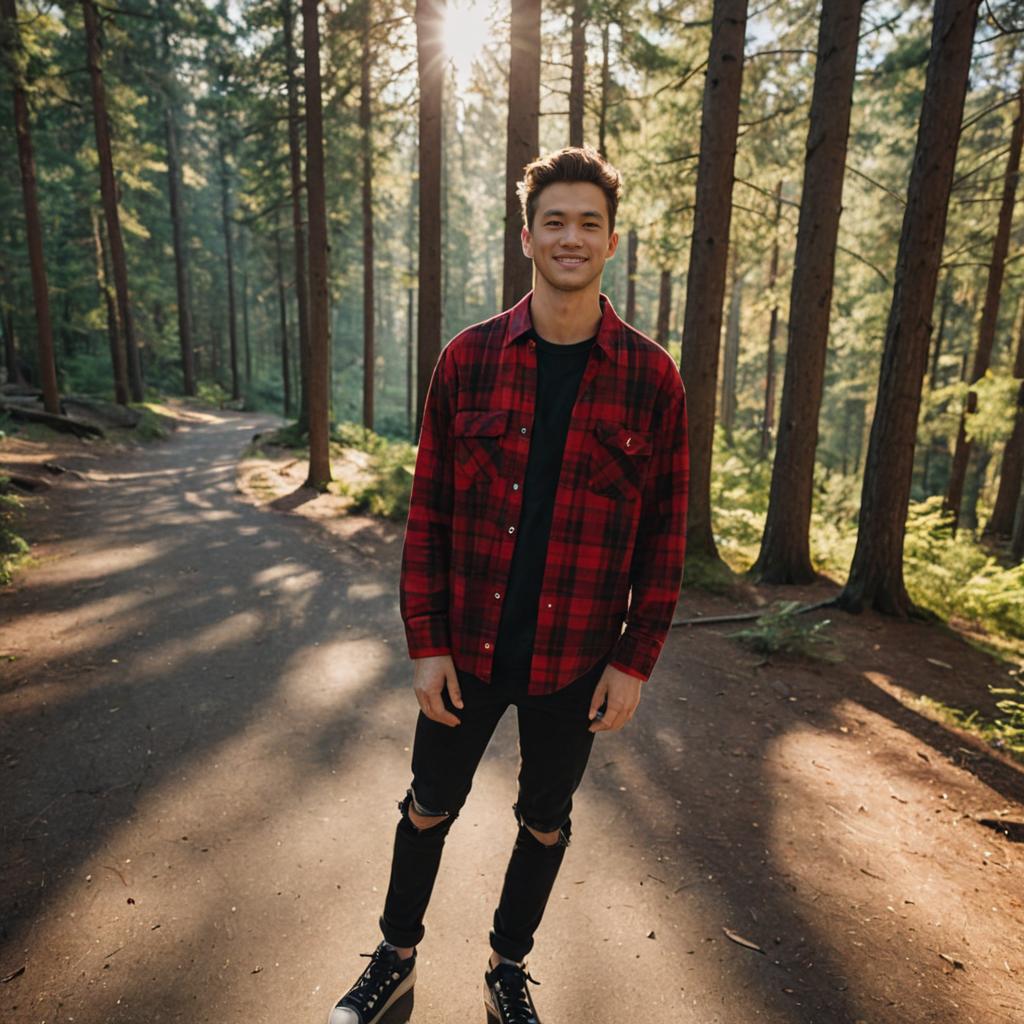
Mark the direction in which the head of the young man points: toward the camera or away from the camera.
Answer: toward the camera

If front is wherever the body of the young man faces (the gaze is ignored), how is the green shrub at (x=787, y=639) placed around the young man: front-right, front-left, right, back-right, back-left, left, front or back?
back-left

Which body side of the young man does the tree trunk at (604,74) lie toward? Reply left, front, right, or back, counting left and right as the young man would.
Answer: back

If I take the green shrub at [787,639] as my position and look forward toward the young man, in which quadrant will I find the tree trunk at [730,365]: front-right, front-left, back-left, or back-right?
back-right

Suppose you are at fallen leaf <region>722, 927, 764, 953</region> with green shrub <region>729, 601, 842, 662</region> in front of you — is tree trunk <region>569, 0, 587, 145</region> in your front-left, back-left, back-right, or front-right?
front-left

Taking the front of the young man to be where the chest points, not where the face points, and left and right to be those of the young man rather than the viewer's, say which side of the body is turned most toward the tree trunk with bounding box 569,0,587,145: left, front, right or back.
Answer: back

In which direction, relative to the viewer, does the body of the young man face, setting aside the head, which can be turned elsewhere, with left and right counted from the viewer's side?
facing the viewer

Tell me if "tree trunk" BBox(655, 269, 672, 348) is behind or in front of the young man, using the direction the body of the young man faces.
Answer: behind
